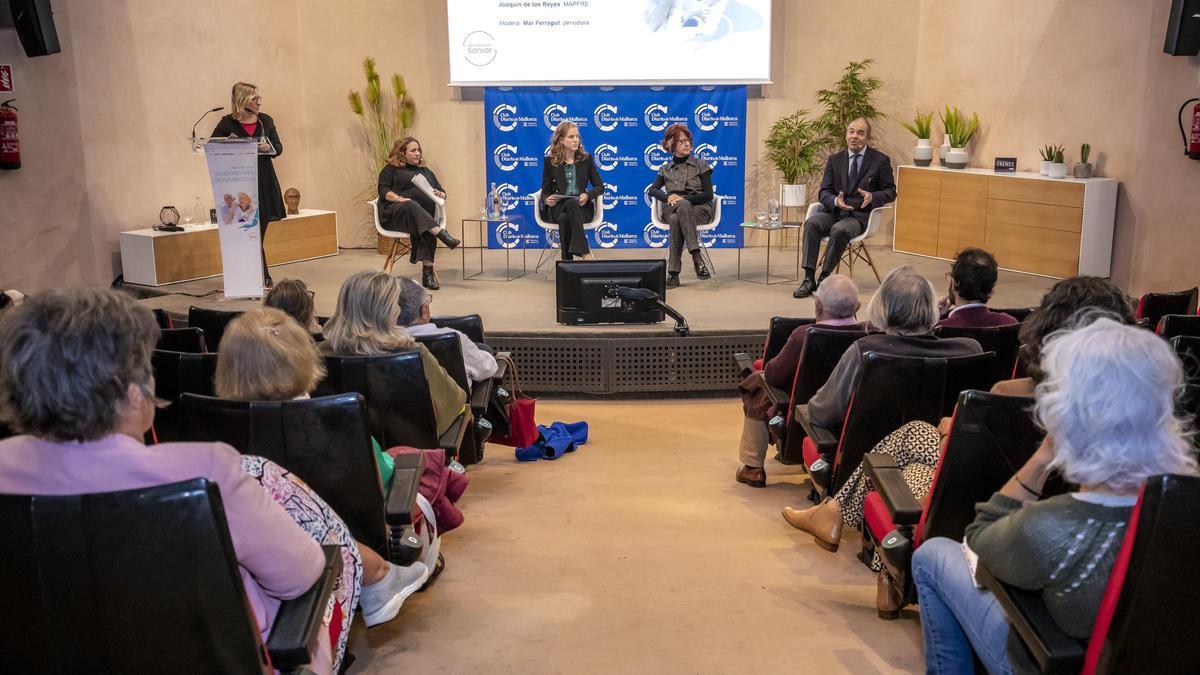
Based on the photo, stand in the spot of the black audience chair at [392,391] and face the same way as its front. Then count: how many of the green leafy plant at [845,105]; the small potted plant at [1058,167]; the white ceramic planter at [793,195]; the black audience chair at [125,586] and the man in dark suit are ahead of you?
4

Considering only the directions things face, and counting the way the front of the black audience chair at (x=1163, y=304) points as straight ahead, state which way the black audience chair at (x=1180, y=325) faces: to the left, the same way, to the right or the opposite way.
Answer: the same way

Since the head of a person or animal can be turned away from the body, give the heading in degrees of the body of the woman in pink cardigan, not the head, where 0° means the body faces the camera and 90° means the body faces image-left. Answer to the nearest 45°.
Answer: approximately 225°

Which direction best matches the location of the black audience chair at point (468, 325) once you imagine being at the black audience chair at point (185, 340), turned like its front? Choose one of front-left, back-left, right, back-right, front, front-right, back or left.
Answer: right

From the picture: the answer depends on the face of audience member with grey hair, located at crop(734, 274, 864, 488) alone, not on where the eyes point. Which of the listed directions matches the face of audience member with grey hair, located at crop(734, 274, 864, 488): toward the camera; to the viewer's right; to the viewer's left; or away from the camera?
away from the camera

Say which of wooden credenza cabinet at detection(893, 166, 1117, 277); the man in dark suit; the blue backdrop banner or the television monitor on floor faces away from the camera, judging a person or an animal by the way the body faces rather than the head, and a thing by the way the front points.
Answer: the television monitor on floor

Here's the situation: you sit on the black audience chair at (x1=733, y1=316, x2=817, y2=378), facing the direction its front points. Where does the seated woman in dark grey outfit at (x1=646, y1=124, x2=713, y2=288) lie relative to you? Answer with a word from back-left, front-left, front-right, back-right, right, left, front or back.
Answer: front-right

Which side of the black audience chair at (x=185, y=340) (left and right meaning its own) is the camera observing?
back

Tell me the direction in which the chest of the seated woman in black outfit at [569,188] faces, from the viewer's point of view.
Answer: toward the camera

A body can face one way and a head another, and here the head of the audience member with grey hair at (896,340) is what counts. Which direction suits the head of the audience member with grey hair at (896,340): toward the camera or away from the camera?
away from the camera

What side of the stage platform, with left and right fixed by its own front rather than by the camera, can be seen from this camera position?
front

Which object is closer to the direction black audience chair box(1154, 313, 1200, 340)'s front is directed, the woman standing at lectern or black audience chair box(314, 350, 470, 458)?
the woman standing at lectern

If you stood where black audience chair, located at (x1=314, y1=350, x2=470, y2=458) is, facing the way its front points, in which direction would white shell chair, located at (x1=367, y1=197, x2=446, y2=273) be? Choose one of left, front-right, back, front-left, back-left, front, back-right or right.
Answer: front-left

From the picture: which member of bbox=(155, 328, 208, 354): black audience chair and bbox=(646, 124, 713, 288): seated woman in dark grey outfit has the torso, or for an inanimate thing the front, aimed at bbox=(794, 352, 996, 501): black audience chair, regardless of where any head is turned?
the seated woman in dark grey outfit

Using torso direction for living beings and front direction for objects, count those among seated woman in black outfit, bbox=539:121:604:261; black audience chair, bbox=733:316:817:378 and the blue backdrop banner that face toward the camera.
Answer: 2

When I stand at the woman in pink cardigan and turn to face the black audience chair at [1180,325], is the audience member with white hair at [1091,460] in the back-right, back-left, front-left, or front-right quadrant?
front-right

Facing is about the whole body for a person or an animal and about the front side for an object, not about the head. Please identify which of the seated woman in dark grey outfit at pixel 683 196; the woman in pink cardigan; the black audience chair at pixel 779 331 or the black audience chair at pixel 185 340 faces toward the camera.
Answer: the seated woman in dark grey outfit

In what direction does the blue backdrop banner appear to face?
toward the camera

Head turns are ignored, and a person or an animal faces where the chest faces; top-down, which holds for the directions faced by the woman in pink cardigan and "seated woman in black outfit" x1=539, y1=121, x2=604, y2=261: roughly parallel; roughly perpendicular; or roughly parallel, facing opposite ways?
roughly parallel, facing opposite ways

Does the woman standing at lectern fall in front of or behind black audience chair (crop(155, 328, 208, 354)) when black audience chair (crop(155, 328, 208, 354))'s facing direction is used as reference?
in front

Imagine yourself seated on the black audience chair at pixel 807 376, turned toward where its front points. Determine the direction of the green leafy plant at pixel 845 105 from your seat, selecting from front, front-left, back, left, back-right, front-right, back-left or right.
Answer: front-right

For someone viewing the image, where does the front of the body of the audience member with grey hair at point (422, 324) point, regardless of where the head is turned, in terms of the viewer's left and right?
facing away from the viewer and to the right of the viewer
